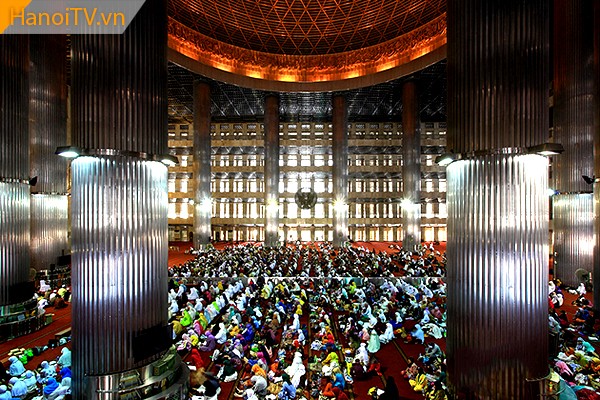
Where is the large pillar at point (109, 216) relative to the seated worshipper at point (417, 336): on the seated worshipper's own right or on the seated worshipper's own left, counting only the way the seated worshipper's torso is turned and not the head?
on the seated worshipper's own left
